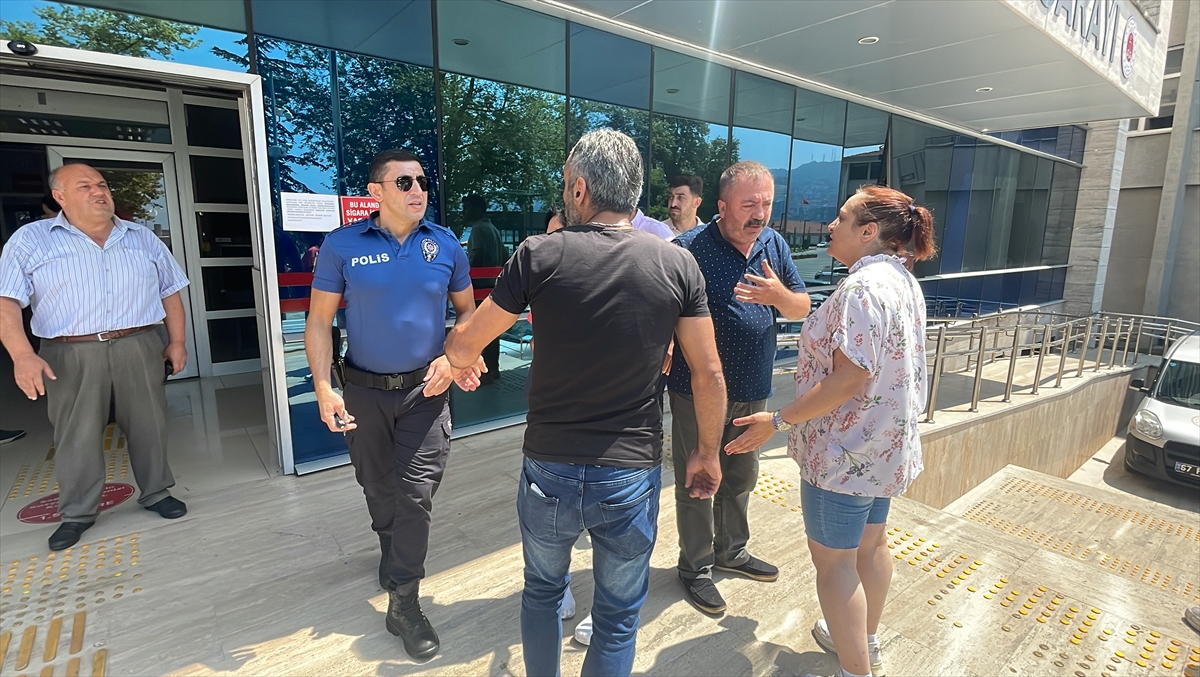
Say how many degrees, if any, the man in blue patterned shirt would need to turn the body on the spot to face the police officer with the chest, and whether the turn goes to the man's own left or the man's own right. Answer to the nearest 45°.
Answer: approximately 90° to the man's own right

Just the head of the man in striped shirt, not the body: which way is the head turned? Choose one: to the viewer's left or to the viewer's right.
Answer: to the viewer's right

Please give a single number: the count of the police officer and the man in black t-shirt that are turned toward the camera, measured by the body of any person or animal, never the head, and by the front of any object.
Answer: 1

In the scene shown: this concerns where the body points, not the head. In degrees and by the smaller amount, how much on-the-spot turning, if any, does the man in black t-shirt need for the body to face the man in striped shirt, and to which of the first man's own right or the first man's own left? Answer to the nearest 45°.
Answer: approximately 45° to the first man's own left

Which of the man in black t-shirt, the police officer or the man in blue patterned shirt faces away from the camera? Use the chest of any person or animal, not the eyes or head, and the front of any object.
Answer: the man in black t-shirt

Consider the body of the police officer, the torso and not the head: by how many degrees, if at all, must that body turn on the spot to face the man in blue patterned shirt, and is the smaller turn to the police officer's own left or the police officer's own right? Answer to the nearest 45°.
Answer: approximately 90° to the police officer's own left

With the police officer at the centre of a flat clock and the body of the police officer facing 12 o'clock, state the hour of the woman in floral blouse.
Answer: The woman in floral blouse is roughly at 10 o'clock from the police officer.

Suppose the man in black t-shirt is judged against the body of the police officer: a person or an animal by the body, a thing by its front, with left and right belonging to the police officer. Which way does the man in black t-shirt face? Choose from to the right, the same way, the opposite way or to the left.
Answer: the opposite way

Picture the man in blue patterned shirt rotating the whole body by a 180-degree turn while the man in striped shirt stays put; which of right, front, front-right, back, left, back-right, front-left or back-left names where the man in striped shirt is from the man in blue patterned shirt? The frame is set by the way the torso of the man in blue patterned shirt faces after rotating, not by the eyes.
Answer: front-left

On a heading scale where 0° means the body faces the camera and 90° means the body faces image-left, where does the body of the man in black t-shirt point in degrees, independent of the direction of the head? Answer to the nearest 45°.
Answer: approximately 180°

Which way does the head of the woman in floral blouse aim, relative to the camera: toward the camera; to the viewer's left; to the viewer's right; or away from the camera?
to the viewer's left

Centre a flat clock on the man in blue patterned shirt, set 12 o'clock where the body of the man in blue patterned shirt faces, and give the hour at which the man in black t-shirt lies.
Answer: The man in black t-shirt is roughly at 2 o'clock from the man in blue patterned shirt.
